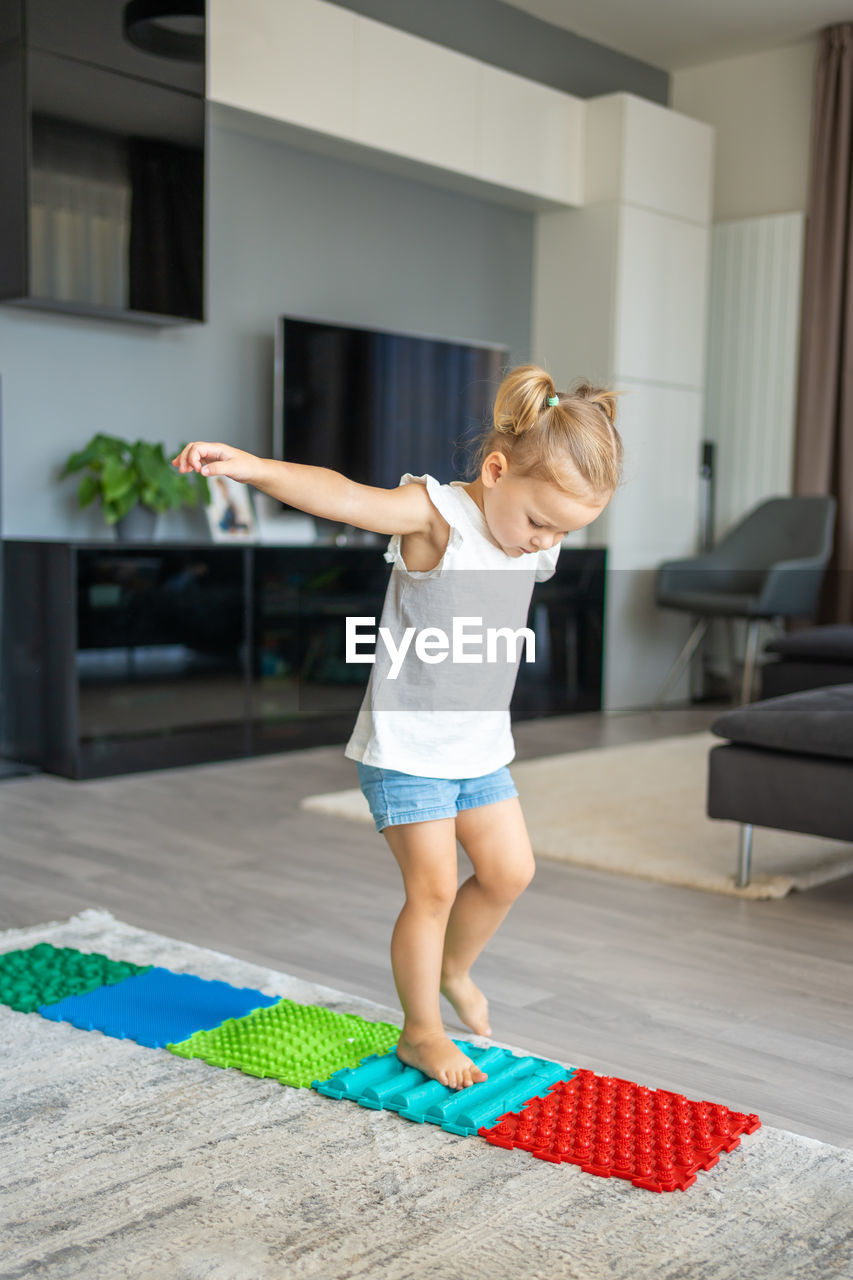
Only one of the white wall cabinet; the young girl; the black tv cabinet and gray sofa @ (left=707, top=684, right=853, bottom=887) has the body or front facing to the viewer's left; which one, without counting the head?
the gray sofa

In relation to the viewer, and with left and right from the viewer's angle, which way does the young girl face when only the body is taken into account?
facing the viewer and to the right of the viewer

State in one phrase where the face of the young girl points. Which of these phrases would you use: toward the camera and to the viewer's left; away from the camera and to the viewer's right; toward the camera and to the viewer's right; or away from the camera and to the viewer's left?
toward the camera and to the viewer's right

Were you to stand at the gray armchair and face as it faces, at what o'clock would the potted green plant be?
The potted green plant is roughly at 12 o'clock from the gray armchair.

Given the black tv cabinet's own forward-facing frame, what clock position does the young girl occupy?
The young girl is roughly at 1 o'clock from the black tv cabinet.

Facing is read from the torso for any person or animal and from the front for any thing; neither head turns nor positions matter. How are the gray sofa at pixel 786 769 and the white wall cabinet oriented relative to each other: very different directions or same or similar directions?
very different directions

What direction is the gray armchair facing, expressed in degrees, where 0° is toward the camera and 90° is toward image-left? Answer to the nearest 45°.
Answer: approximately 45°

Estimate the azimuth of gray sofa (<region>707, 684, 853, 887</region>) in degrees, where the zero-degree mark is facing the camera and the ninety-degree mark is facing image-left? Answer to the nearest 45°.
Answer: approximately 90°

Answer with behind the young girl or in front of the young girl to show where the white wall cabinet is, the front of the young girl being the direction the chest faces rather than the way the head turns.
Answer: behind
